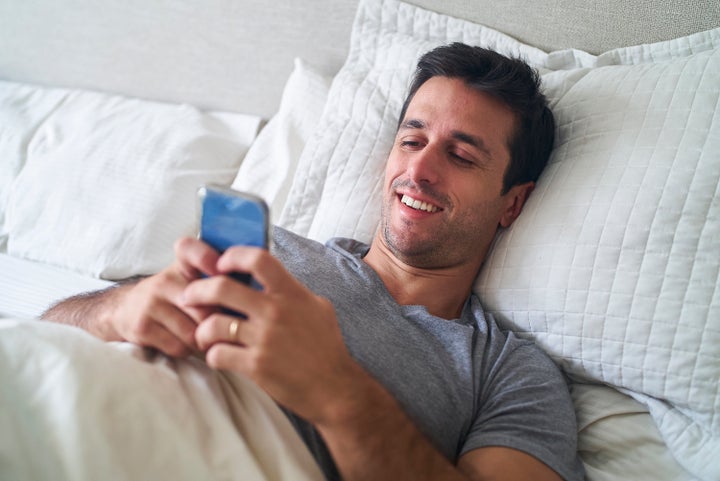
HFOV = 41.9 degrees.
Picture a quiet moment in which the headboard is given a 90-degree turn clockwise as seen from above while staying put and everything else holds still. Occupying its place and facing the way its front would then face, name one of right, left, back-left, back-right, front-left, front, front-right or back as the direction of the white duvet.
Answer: left

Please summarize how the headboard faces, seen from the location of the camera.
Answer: facing the viewer
